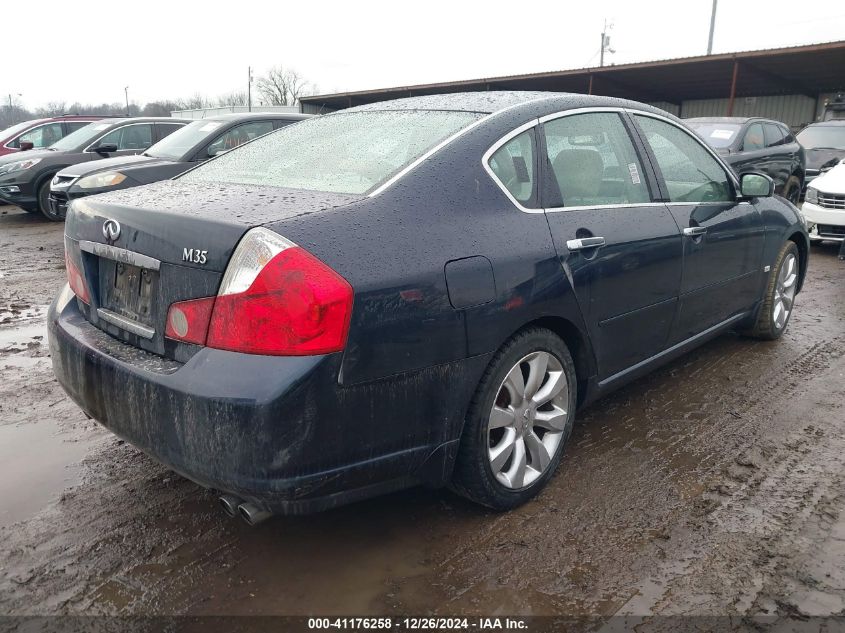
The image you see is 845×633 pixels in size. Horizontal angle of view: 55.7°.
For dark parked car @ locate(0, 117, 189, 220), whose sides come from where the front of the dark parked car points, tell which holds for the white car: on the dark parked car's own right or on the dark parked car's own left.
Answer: on the dark parked car's own left

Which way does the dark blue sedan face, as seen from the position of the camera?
facing away from the viewer and to the right of the viewer

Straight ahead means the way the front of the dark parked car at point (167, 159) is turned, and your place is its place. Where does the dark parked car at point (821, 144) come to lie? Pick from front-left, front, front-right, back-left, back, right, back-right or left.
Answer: back-left

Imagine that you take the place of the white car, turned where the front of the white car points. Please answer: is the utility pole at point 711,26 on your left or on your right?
on your right

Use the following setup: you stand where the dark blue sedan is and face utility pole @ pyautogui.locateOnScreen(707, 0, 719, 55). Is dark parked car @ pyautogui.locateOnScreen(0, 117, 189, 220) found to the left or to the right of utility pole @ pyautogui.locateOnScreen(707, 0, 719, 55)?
left

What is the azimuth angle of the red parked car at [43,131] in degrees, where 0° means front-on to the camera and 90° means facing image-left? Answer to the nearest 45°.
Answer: approximately 45°

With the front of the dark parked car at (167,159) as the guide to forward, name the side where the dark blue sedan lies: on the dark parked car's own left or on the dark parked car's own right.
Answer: on the dark parked car's own left

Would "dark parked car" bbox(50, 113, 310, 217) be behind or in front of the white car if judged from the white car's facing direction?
in front

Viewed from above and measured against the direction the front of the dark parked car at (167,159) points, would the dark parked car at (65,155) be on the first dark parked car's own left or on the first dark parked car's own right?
on the first dark parked car's own right

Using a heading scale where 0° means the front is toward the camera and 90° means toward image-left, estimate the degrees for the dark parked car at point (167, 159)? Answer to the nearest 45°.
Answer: approximately 45°

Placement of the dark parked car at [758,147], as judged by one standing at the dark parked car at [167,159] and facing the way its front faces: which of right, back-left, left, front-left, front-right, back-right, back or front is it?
back-left

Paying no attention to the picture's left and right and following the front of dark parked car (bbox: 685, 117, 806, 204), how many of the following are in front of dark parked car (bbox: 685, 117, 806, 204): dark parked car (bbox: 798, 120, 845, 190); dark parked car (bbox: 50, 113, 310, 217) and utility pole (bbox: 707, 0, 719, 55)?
1
